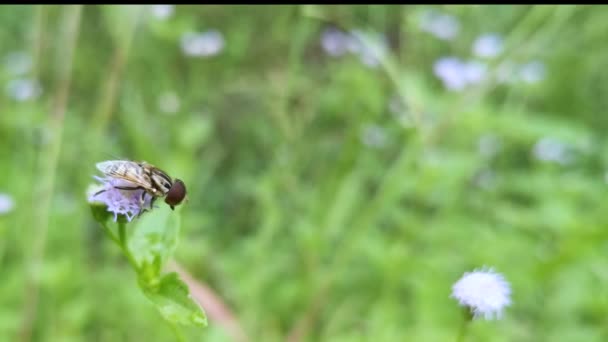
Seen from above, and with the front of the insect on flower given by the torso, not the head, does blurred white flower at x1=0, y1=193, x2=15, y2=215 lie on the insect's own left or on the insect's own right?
on the insect's own left

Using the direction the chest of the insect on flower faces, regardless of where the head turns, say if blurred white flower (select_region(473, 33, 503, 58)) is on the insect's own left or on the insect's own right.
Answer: on the insect's own left

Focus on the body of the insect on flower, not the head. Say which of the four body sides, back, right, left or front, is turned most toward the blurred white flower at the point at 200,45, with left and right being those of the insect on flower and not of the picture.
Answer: left

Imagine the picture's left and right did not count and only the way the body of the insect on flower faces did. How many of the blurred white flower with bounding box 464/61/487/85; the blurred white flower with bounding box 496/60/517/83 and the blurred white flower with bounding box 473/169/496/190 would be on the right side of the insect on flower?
0

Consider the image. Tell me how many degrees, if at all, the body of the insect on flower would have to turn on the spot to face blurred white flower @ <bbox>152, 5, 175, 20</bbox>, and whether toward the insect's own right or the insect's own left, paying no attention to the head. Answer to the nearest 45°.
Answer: approximately 90° to the insect's own left

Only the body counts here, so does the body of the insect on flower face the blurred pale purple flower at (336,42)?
no

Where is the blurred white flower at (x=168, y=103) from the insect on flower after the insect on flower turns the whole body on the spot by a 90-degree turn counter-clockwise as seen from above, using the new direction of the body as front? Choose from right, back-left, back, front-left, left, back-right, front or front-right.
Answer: front

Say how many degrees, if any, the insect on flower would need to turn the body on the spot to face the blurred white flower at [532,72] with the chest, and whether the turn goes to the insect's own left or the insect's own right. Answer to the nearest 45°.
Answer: approximately 45° to the insect's own left

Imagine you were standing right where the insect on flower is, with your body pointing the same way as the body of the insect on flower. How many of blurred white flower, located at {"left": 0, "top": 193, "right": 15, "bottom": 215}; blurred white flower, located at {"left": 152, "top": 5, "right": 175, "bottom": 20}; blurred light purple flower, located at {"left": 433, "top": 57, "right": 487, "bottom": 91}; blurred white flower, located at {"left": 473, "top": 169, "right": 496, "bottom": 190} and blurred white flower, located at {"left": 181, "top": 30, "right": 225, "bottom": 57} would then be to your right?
0

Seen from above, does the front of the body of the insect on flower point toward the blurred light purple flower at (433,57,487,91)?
no

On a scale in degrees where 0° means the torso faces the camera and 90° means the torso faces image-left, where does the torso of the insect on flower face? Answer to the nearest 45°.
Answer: approximately 270°

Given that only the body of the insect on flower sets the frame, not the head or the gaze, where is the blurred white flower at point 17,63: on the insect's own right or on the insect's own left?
on the insect's own left

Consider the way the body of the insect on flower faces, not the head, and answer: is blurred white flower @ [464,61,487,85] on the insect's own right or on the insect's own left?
on the insect's own left
